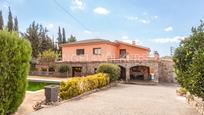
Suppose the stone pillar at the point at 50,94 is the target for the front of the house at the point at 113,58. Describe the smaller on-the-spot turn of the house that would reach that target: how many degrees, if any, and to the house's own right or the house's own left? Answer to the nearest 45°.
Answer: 0° — it already faces it

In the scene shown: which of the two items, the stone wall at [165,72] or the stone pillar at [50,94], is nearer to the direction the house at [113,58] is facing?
the stone pillar

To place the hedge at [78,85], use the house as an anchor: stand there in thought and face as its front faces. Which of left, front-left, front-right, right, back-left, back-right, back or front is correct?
front

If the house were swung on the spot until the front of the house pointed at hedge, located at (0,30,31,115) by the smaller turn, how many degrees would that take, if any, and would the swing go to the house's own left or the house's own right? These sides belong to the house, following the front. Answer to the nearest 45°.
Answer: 0° — it already faces it

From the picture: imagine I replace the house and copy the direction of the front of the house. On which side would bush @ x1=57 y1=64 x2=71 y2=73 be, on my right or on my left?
on my right

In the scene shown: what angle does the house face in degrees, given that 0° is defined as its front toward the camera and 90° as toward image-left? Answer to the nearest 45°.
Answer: approximately 0°

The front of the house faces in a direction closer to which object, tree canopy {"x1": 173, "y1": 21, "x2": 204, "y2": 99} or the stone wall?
the tree canopy

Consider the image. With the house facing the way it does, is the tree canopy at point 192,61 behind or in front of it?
in front
